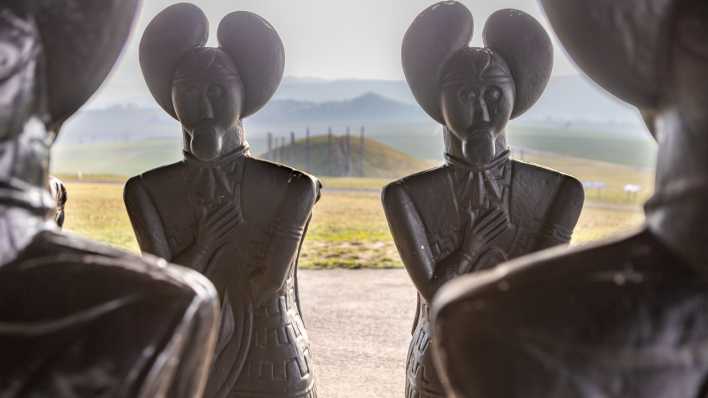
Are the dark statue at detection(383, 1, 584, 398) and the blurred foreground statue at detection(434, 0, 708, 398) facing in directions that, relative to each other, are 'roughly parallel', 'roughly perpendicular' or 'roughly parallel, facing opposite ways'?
roughly parallel, facing opposite ways

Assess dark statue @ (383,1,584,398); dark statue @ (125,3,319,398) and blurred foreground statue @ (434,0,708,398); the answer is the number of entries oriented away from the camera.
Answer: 1

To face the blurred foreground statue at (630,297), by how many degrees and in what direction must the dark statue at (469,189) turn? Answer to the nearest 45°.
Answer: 0° — it already faces it

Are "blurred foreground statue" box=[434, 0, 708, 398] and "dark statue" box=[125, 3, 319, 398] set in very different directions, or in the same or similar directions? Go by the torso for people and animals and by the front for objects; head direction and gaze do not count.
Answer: very different directions

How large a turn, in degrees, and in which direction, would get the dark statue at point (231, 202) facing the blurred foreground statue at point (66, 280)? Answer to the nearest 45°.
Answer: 0° — it already faces it

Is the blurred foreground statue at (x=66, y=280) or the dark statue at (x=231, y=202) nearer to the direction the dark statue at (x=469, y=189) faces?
the blurred foreground statue

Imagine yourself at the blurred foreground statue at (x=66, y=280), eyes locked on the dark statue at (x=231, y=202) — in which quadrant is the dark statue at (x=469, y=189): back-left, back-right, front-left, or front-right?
front-right

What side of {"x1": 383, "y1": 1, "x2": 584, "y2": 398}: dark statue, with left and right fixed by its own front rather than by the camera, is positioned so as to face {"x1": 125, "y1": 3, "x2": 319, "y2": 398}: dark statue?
right

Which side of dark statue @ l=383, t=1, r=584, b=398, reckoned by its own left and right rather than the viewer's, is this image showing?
front

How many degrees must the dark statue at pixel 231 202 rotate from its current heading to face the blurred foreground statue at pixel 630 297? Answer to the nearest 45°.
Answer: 0° — it already faces it

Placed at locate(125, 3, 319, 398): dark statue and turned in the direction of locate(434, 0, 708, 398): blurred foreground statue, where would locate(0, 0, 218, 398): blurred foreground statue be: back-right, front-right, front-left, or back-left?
front-right

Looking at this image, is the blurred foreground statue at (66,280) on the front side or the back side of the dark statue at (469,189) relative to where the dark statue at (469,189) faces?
on the front side

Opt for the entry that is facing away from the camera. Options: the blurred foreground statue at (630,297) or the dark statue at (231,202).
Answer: the blurred foreground statue

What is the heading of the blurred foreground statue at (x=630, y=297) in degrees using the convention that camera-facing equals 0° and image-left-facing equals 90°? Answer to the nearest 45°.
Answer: approximately 180°

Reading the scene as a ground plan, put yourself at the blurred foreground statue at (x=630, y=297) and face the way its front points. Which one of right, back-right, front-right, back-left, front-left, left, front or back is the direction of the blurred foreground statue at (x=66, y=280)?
left

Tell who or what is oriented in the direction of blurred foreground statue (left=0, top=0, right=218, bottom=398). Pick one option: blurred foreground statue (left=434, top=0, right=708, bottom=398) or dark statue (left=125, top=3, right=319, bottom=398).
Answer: the dark statue

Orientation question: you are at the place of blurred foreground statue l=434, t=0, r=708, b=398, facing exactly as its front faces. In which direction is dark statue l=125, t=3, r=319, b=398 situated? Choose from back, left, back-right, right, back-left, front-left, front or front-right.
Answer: front-left

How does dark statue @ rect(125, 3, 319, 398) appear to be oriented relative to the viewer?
toward the camera

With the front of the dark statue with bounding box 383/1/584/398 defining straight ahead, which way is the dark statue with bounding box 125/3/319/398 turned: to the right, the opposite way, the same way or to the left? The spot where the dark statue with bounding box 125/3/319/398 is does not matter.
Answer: the same way
